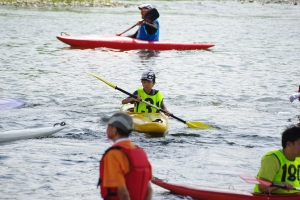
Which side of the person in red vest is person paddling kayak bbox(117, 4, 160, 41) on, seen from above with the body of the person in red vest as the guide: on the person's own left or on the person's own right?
on the person's own right

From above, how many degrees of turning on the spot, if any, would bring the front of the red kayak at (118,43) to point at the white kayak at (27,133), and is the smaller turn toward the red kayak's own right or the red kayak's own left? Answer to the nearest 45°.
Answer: approximately 90° to the red kayak's own left

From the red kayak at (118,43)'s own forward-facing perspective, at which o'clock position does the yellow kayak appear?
The yellow kayak is roughly at 9 o'clock from the red kayak.

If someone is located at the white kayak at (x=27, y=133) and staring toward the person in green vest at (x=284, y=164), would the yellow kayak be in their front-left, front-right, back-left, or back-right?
front-left

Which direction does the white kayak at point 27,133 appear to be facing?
to the viewer's right

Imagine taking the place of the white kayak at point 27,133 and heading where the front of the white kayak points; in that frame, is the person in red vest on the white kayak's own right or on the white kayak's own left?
on the white kayak's own right

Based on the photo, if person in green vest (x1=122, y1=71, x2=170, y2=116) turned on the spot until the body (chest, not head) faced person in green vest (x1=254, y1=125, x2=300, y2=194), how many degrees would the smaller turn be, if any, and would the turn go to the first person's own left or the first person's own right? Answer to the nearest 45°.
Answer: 0° — they already face them

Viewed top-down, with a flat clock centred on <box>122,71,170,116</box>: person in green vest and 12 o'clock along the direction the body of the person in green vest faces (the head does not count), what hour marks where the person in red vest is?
The person in red vest is roughly at 12 o'clock from the person in green vest.

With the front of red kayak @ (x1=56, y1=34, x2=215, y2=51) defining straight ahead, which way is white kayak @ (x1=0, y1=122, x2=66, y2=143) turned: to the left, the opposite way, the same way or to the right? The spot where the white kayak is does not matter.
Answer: the opposite way

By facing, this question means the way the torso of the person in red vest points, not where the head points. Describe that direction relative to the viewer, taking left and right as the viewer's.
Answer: facing away from the viewer and to the left of the viewer

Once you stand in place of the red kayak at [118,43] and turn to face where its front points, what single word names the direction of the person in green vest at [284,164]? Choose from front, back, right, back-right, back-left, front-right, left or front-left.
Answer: left

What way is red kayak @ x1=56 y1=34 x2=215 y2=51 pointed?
to the viewer's left

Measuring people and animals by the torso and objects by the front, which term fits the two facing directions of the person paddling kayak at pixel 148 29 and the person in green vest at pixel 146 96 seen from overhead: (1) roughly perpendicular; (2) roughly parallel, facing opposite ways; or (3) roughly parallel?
roughly perpendicular
